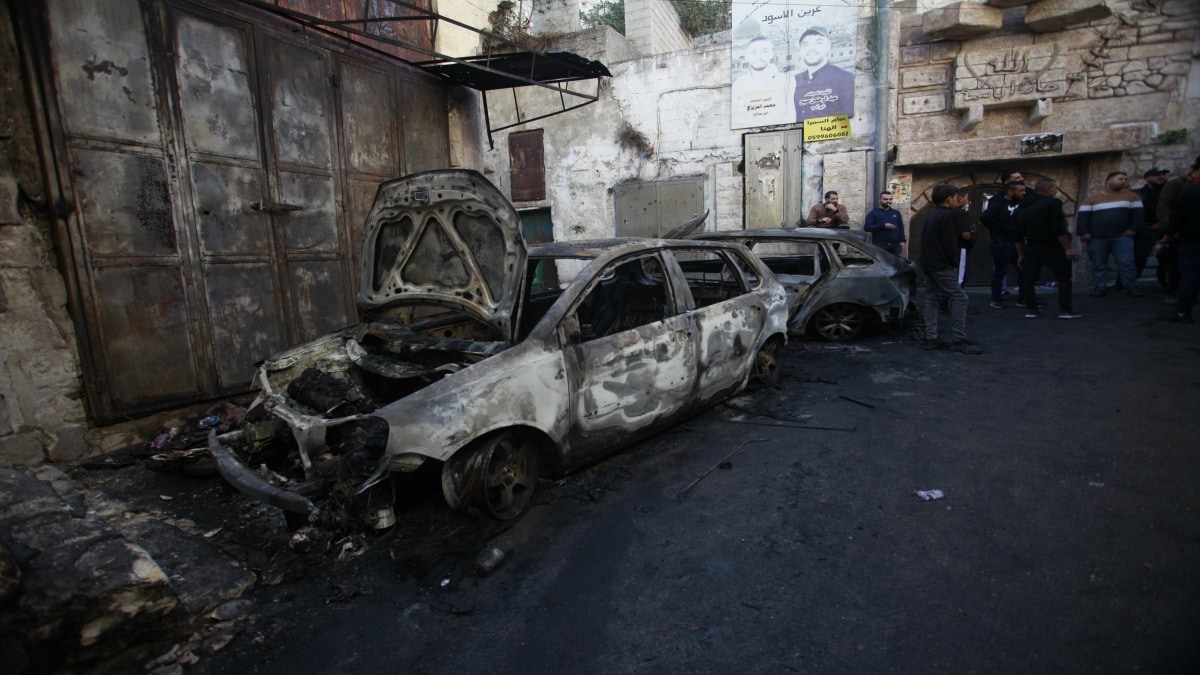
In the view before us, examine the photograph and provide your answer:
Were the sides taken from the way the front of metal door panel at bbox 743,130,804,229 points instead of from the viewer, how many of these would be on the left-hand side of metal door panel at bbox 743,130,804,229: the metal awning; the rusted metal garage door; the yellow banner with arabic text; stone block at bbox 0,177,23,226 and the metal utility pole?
2

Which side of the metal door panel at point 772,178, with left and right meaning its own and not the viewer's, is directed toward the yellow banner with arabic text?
left

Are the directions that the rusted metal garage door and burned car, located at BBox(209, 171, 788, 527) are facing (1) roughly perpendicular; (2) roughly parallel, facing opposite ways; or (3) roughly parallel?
roughly perpendicular

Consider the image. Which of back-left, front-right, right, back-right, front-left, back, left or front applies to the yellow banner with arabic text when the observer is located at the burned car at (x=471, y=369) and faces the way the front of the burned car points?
back

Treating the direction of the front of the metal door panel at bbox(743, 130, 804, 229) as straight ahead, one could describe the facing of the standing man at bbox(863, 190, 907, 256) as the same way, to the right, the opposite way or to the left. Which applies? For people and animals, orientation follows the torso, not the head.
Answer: the same way

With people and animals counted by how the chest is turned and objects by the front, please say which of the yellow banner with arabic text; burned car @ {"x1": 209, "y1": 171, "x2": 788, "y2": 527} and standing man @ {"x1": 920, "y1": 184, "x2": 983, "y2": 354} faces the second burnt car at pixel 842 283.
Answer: the yellow banner with arabic text

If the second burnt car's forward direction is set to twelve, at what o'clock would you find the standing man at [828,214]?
The standing man is roughly at 3 o'clock from the second burnt car.

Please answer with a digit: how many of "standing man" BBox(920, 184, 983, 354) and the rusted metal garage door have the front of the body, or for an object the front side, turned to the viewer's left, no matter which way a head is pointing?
0

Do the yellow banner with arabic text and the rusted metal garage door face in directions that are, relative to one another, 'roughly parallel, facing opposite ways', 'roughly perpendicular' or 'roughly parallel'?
roughly perpendicular

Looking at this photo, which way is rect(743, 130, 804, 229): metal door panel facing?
toward the camera

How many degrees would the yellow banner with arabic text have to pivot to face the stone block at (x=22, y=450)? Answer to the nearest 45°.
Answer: approximately 45° to its right

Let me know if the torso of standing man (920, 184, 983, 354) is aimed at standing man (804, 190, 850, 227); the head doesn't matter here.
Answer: no

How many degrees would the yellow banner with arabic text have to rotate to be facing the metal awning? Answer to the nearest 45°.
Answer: approximately 45° to its right

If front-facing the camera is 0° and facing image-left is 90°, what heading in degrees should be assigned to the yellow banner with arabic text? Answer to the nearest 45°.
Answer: approximately 0°

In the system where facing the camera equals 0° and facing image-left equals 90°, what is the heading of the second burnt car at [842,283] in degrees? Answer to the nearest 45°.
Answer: approximately 90°
